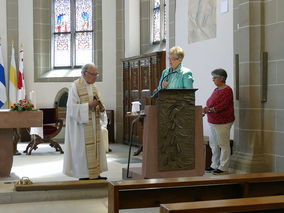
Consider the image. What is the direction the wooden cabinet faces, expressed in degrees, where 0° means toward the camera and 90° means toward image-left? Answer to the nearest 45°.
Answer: approximately 45°

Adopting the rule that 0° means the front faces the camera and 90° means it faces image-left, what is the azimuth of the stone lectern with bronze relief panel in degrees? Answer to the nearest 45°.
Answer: approximately 0°

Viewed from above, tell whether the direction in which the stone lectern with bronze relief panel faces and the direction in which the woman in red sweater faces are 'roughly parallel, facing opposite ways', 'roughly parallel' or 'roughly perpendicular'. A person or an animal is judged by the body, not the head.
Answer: roughly perpendicular

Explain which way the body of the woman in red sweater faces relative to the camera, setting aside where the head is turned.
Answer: to the viewer's left

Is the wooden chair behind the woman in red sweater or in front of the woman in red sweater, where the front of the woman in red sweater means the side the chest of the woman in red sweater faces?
in front

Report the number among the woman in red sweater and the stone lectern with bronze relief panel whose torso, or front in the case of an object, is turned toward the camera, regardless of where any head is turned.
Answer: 1

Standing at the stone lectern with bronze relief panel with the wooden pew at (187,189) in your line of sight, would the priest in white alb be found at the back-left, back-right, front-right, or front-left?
back-right

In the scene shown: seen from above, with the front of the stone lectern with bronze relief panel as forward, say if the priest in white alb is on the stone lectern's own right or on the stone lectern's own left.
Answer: on the stone lectern's own right

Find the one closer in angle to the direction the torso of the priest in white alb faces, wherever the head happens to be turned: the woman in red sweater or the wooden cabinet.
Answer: the woman in red sweater

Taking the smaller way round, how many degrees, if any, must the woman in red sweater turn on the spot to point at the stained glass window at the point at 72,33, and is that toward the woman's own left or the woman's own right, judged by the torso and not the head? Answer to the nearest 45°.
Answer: approximately 45° to the woman's own right
